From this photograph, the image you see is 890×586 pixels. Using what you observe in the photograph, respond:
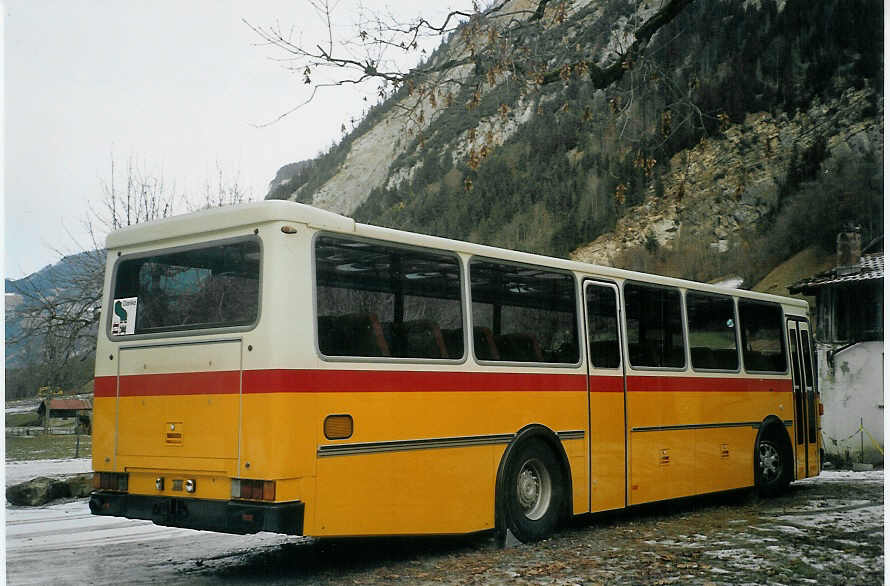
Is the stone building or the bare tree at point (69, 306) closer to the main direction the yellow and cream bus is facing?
the stone building

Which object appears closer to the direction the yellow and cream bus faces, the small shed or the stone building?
the stone building

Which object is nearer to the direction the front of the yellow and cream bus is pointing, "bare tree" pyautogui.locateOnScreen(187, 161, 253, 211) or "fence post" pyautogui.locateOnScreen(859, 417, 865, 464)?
the fence post

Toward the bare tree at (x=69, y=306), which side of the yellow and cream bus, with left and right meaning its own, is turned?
left

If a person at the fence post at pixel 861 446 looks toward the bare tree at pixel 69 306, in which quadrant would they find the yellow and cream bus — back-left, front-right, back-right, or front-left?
front-left

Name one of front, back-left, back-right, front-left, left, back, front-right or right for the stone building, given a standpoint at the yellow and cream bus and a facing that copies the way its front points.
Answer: front

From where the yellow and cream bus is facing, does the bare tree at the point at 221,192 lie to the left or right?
on its left

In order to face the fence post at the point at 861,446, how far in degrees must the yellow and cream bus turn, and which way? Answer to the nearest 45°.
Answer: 0° — it already faces it

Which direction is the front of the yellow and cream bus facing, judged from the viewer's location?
facing away from the viewer and to the right of the viewer
